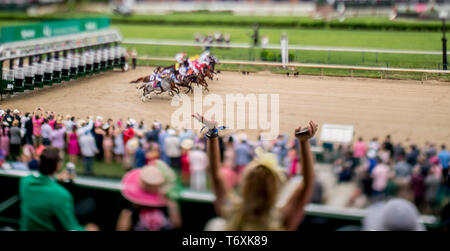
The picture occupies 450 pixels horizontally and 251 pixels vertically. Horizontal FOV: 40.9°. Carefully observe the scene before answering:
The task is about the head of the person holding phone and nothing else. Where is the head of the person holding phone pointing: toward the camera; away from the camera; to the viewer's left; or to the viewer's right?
away from the camera

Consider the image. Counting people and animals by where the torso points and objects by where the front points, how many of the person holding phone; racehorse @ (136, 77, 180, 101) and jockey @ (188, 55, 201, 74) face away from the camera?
1

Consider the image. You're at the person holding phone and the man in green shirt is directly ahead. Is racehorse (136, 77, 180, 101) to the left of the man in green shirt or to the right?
right

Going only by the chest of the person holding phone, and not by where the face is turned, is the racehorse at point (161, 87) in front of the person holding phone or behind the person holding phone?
in front

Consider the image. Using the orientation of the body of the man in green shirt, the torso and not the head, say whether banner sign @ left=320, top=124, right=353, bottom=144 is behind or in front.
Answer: in front

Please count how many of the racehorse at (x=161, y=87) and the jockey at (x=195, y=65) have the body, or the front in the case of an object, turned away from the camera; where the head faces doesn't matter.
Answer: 0

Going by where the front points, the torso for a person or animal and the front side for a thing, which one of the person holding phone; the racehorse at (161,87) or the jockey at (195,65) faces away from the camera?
the person holding phone

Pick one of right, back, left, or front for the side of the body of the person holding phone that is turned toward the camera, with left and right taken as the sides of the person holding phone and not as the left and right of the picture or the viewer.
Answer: back

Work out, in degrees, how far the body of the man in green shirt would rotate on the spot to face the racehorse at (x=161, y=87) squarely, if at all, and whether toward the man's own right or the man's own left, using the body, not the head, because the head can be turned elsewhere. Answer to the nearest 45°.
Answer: approximately 45° to the man's own left
